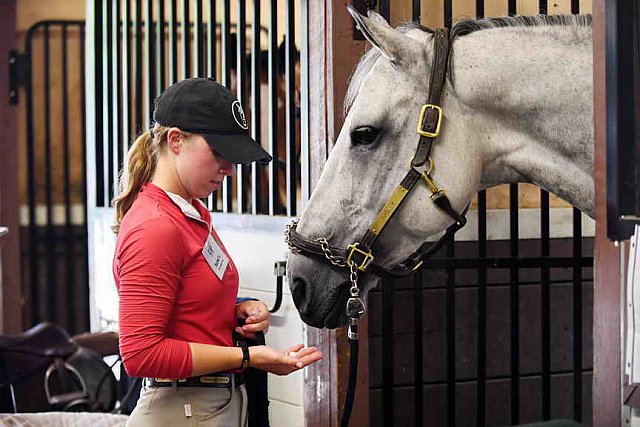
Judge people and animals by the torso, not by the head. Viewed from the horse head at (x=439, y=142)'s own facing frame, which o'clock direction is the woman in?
The woman is roughly at 11 o'clock from the horse head.

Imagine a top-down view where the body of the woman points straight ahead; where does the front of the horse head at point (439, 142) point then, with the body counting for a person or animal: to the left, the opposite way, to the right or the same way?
the opposite way

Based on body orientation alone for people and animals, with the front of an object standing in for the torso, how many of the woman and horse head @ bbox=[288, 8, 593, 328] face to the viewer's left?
1

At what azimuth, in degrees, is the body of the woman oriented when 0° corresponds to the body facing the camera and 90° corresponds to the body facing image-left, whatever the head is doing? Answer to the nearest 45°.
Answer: approximately 270°

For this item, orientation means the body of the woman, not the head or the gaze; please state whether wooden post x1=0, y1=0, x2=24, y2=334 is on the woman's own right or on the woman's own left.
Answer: on the woman's own left

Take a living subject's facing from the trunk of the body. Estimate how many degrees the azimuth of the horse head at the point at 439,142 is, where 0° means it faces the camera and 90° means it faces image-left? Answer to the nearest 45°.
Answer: approximately 90°

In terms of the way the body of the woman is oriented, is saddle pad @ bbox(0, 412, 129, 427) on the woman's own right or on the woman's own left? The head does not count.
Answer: on the woman's own left
